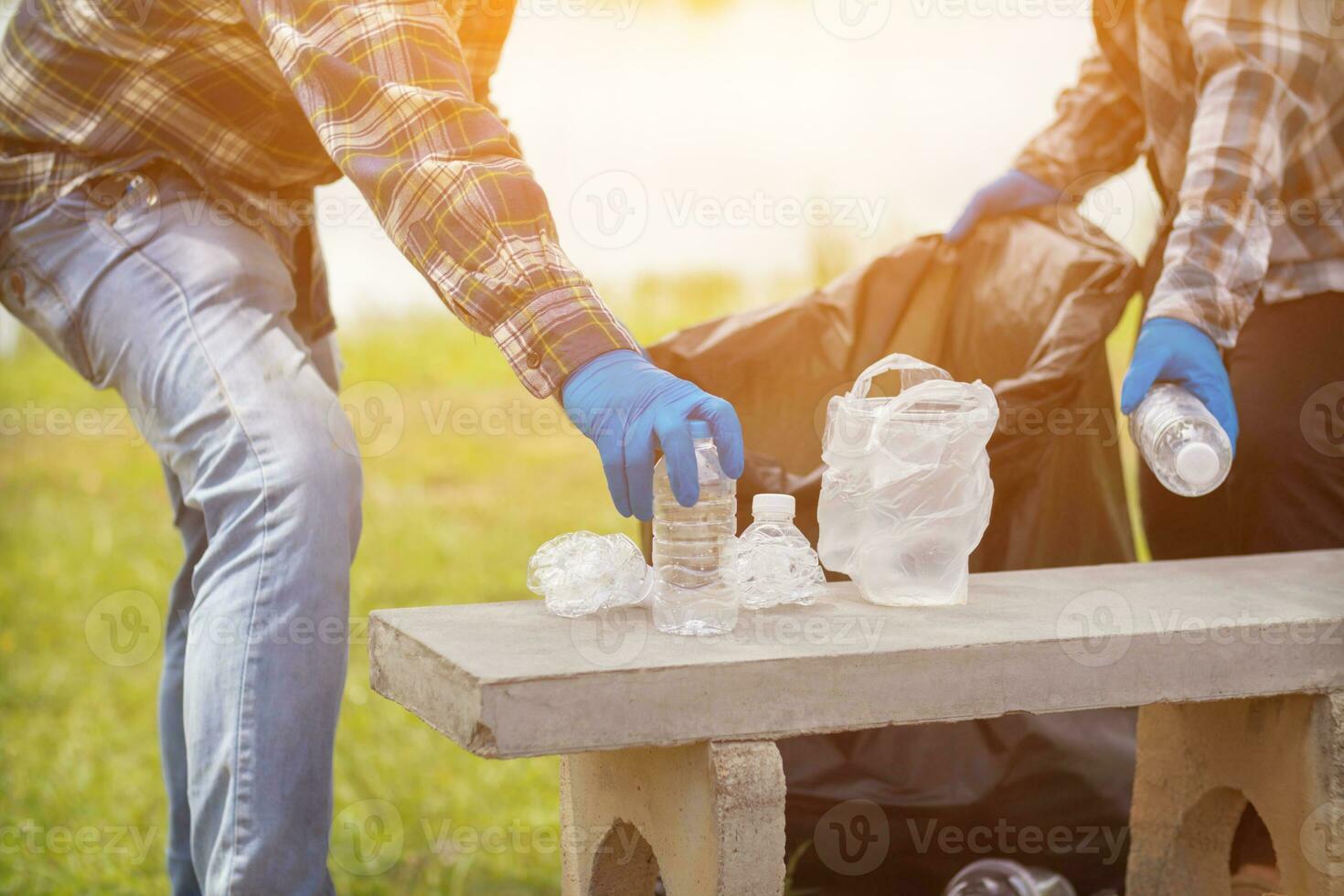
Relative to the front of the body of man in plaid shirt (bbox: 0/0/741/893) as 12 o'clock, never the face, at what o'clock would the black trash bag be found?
The black trash bag is roughly at 11 o'clock from the man in plaid shirt.

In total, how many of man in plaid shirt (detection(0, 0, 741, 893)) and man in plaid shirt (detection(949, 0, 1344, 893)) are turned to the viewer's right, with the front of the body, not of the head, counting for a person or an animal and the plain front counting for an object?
1

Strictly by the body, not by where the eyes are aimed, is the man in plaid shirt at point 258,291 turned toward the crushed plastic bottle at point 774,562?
yes

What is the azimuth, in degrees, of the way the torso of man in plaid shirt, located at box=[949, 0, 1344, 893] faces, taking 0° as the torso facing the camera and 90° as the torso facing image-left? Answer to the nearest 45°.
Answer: approximately 45°

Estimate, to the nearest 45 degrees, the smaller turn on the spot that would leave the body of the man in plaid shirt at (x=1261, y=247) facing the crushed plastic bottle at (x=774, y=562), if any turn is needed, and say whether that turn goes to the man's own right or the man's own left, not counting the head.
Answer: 0° — they already face it

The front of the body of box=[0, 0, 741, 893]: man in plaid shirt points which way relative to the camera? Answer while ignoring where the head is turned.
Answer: to the viewer's right

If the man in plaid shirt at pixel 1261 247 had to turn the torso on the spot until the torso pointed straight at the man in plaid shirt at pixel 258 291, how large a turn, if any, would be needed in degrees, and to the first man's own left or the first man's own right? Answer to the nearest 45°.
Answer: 0° — they already face them

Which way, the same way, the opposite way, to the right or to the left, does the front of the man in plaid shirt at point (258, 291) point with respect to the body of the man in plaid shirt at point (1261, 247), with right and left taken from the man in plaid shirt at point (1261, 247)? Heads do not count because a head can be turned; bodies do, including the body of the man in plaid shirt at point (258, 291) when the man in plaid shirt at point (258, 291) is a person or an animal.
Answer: the opposite way

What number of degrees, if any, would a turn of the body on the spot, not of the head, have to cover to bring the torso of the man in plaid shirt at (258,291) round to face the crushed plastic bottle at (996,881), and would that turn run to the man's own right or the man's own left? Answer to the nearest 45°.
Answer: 0° — they already face it

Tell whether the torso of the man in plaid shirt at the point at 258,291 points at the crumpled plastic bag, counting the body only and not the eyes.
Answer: yes

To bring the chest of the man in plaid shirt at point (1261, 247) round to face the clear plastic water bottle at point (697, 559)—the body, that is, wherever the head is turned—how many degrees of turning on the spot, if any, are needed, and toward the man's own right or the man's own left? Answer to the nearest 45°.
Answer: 0° — they already face it
